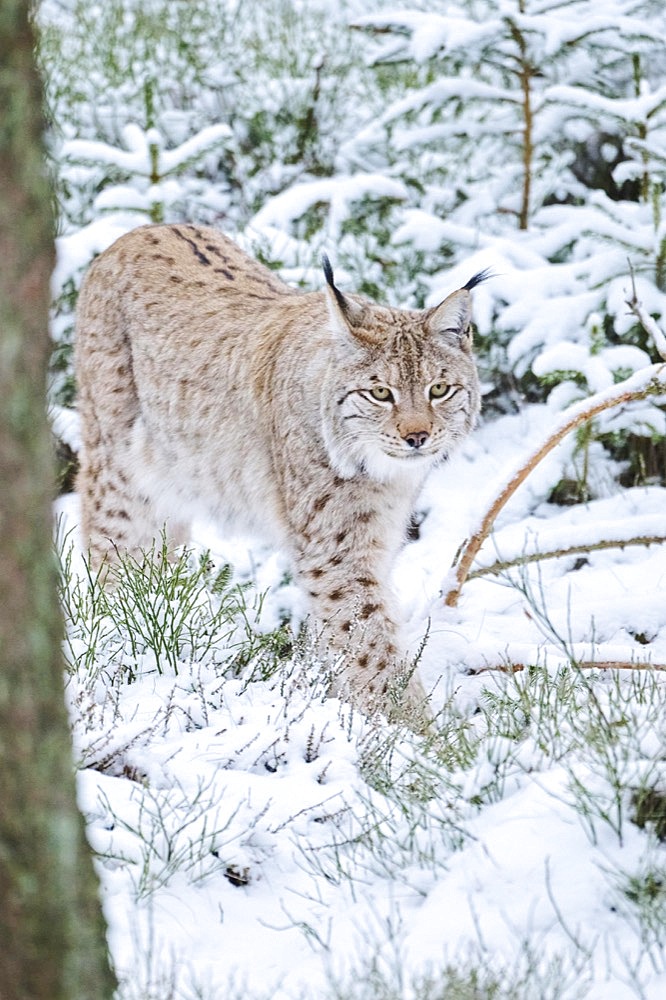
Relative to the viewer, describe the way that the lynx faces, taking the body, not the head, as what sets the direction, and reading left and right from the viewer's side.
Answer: facing the viewer and to the right of the viewer

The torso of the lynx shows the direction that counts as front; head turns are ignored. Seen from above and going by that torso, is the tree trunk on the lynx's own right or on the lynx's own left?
on the lynx's own right
